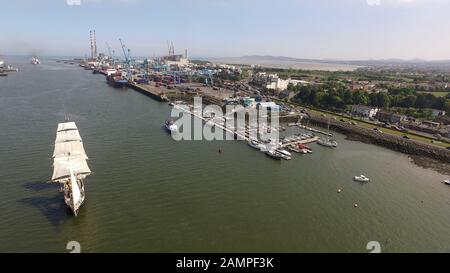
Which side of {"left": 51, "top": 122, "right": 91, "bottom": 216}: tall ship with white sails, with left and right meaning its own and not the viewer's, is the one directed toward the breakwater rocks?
left

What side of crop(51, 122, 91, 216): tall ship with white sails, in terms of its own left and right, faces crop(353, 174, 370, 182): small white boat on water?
left

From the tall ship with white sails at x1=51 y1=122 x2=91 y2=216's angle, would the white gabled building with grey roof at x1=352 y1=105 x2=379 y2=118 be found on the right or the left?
on its left

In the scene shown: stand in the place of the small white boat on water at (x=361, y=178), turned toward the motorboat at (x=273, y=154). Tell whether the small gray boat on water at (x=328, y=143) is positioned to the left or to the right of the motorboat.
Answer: right

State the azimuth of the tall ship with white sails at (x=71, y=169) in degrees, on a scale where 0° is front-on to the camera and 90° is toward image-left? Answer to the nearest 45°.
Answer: approximately 0°
